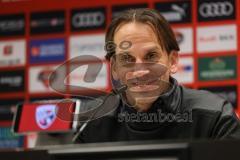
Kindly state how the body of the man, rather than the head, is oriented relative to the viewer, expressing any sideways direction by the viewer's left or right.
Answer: facing the viewer

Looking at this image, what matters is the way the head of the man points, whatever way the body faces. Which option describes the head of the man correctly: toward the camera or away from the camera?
toward the camera
